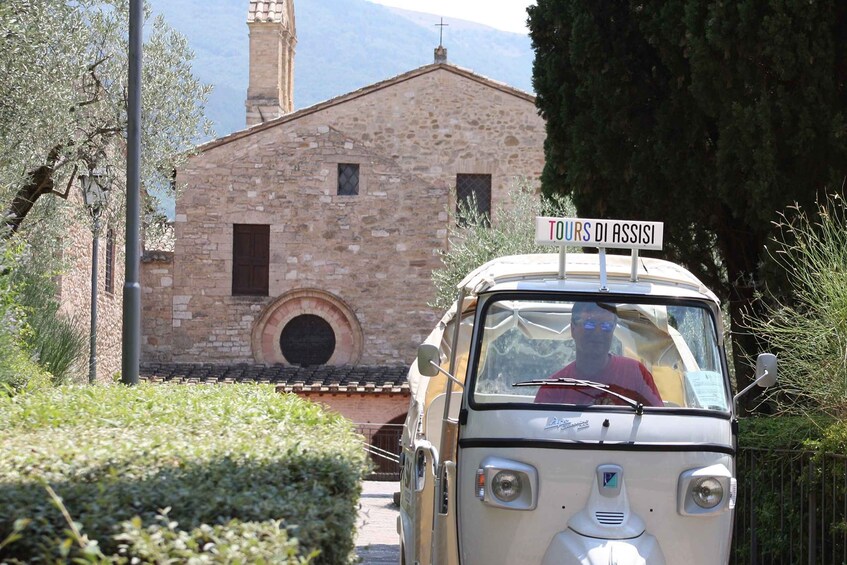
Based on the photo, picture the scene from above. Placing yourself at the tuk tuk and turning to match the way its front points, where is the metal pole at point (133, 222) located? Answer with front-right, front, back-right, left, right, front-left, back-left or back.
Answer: back-right

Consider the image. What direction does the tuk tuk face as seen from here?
toward the camera

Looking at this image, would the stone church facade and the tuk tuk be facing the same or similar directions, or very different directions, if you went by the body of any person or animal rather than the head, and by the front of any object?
same or similar directions

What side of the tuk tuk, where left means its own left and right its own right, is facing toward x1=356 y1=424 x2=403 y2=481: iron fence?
back

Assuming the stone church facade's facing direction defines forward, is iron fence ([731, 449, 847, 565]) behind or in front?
in front

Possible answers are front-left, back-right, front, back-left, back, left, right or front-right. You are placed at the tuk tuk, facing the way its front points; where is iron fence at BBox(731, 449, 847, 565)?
back-left

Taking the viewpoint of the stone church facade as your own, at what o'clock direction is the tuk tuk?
The tuk tuk is roughly at 12 o'clock from the stone church facade.

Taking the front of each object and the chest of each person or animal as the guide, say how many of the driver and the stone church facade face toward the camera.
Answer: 2

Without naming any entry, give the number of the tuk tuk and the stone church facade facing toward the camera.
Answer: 2

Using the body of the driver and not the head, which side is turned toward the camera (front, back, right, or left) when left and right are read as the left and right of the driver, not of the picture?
front

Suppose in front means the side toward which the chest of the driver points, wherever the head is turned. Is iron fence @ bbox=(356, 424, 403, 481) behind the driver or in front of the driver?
behind
